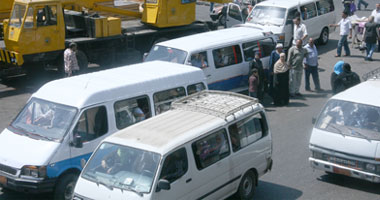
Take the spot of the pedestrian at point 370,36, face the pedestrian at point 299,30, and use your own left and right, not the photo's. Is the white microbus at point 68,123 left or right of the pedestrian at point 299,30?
left

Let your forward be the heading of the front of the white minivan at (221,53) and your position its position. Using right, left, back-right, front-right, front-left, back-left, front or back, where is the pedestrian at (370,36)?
back

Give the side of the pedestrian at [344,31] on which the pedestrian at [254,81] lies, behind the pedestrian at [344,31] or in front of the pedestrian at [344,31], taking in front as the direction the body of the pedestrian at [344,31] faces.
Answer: in front

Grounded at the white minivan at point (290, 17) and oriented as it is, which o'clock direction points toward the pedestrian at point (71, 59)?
The pedestrian is roughly at 12 o'clock from the white minivan.

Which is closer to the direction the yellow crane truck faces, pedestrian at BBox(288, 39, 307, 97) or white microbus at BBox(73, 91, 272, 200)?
the white microbus

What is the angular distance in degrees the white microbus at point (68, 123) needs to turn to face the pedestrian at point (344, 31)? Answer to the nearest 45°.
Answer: approximately 180°

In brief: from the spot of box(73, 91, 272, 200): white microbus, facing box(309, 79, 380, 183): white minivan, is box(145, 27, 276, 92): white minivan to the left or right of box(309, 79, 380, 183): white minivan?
left

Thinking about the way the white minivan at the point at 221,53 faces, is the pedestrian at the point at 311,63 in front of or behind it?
behind
